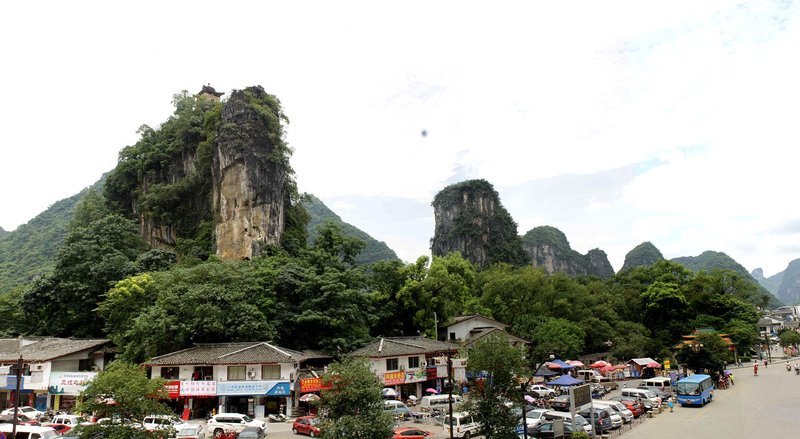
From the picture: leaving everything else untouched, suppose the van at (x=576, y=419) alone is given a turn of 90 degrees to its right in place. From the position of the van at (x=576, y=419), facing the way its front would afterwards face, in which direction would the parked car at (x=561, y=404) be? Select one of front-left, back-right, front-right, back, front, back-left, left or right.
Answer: back-right

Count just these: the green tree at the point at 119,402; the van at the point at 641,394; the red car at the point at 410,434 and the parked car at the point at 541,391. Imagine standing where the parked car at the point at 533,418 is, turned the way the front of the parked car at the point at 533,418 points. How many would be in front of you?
2

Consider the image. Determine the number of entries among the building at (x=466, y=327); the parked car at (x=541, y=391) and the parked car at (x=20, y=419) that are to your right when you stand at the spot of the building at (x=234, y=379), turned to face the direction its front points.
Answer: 1

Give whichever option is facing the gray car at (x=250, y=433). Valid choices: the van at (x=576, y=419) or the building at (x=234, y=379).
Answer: the building

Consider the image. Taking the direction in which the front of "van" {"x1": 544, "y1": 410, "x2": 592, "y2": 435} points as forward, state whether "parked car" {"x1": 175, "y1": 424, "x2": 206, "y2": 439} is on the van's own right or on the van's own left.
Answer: on the van's own right

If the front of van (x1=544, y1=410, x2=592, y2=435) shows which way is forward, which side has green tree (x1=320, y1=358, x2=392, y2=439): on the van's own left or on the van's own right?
on the van's own right
